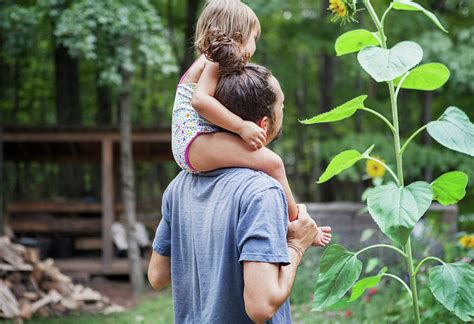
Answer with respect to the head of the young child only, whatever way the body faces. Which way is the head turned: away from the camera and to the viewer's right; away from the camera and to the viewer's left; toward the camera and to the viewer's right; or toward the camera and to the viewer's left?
away from the camera and to the viewer's right

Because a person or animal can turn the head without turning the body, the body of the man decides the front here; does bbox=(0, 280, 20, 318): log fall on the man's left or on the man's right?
on the man's left

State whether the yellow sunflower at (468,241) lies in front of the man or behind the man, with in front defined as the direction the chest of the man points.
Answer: in front

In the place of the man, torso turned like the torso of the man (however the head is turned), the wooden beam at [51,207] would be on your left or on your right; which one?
on your left

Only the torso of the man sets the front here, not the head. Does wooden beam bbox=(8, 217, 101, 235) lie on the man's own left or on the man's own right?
on the man's own left

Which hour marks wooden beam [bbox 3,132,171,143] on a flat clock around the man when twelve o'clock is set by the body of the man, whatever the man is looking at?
The wooden beam is roughly at 10 o'clock from the man.

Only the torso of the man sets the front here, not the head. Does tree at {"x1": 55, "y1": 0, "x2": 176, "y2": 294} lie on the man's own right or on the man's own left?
on the man's own left

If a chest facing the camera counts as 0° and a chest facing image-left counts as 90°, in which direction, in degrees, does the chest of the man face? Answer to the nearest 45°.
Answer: approximately 225°

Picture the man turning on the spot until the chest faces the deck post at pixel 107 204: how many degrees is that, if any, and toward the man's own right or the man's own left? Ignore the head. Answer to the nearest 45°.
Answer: approximately 45° to the man's own left
